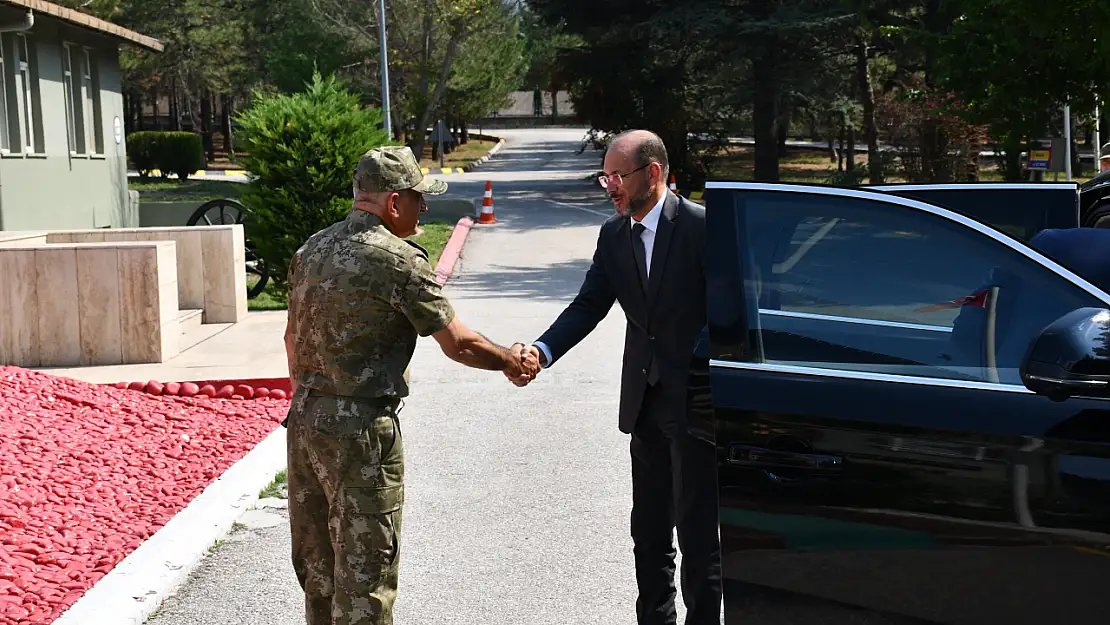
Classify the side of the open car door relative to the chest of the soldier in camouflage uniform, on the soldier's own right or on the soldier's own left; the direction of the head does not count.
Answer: on the soldier's own right

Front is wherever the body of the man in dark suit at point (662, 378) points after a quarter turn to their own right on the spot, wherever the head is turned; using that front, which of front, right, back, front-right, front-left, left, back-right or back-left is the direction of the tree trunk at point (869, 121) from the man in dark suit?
front-right

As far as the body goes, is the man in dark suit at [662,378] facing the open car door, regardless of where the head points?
no

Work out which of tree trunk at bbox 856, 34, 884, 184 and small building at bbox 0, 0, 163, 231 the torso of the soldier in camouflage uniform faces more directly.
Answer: the tree trunk

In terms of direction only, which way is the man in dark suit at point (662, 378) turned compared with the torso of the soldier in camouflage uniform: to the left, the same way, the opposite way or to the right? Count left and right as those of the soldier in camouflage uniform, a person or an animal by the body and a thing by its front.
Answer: the opposite way

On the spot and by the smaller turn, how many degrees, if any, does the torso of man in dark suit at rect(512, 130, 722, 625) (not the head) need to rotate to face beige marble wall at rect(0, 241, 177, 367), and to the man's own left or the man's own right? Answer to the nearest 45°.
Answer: approximately 90° to the man's own right

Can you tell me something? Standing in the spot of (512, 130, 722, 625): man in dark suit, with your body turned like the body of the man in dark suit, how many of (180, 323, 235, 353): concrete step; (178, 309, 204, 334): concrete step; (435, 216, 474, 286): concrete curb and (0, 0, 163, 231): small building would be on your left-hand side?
0

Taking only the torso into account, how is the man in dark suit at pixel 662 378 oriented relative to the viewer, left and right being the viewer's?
facing the viewer and to the left of the viewer

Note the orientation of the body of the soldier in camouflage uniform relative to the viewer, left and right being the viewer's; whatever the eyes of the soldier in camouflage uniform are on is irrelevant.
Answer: facing away from the viewer and to the right of the viewer

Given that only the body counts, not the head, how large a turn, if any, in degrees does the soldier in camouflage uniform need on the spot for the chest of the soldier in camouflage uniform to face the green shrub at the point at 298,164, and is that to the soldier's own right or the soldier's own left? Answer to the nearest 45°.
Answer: approximately 45° to the soldier's own left

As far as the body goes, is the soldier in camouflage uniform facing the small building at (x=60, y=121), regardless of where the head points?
no

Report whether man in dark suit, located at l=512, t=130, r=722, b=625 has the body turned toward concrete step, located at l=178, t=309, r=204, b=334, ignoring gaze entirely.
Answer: no

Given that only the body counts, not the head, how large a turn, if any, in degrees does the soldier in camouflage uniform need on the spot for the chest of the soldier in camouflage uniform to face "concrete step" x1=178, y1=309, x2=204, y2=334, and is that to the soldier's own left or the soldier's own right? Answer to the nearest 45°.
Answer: approximately 45° to the soldier's own left

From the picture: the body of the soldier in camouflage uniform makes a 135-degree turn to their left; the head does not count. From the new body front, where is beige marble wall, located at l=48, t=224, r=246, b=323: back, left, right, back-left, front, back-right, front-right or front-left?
right
